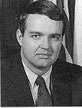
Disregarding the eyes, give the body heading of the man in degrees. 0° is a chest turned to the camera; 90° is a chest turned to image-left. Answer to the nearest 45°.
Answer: approximately 0°
